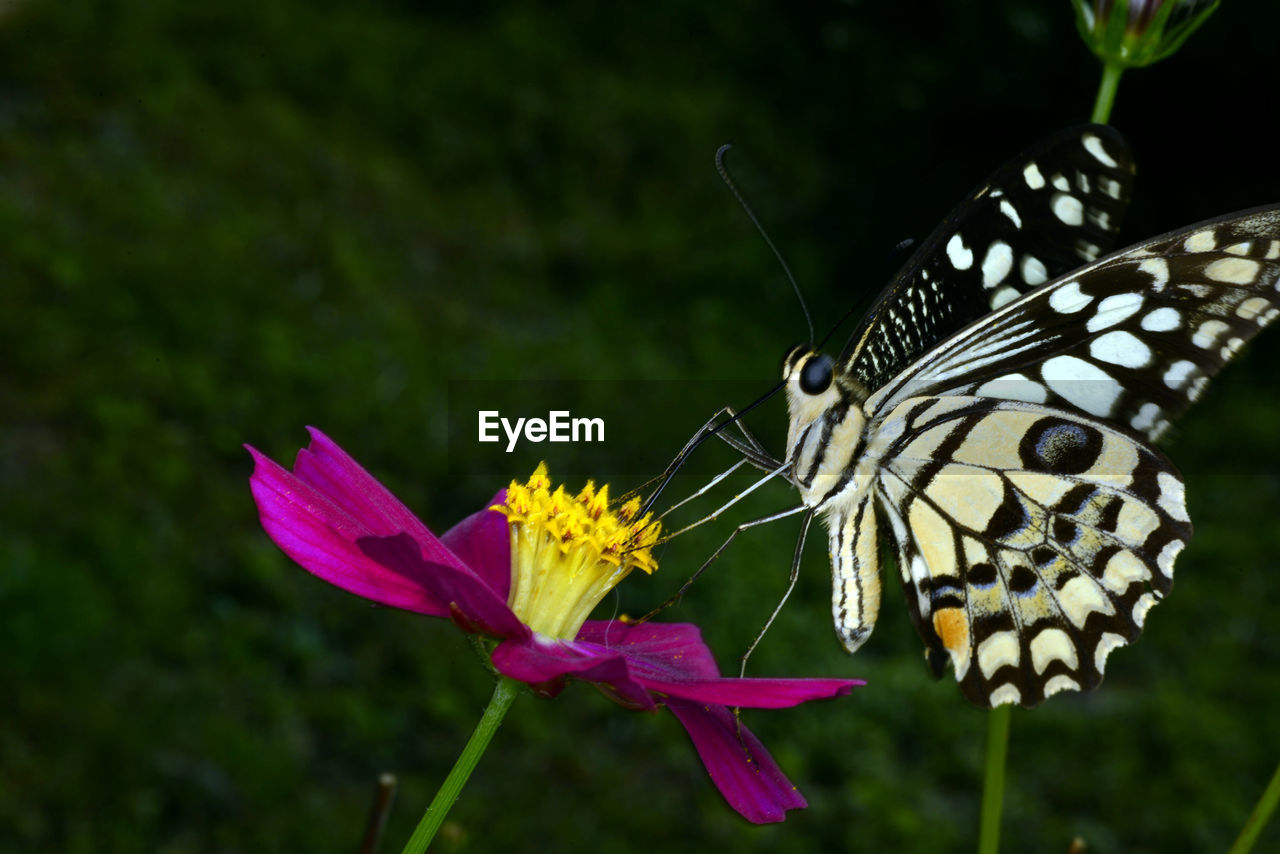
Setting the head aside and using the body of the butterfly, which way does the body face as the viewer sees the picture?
to the viewer's left
